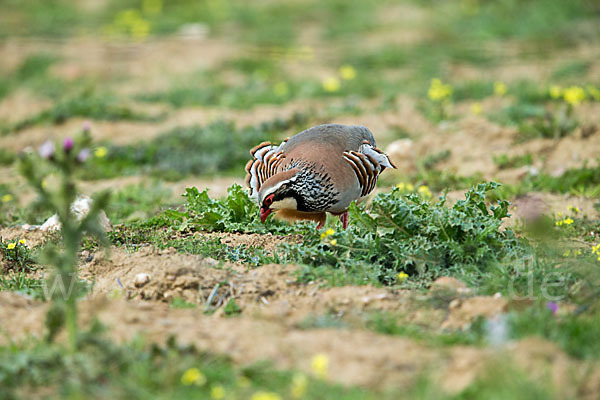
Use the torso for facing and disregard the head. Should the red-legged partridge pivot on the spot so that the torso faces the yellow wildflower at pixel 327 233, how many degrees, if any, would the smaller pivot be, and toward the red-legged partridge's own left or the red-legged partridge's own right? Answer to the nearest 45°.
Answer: approximately 45° to the red-legged partridge's own left

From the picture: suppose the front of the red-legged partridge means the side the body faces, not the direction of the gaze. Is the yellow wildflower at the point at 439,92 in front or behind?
behind

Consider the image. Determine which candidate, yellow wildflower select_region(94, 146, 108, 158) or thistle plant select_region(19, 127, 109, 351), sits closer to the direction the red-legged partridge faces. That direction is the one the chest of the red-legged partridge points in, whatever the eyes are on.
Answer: the thistle plant

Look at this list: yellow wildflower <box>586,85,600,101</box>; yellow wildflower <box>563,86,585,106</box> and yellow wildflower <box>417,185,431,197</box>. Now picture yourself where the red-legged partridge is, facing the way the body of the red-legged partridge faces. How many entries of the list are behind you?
3

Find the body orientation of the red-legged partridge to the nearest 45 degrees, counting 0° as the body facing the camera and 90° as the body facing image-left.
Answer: approximately 45°

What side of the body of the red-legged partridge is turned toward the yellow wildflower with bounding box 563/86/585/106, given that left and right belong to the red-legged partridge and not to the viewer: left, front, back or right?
back

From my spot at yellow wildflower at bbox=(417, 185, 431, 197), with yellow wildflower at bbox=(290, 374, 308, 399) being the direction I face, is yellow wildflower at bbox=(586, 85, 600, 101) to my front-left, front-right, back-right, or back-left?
back-left

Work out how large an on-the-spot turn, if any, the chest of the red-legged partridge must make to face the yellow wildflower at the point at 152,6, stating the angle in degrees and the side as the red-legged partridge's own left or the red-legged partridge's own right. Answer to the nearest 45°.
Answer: approximately 135° to the red-legged partridge's own right

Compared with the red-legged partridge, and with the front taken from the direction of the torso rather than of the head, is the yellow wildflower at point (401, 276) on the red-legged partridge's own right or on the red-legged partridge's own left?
on the red-legged partridge's own left

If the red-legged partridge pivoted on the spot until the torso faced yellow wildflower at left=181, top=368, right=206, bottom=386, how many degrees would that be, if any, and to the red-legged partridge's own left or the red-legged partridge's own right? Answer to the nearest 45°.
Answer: approximately 45° to the red-legged partridge's own left

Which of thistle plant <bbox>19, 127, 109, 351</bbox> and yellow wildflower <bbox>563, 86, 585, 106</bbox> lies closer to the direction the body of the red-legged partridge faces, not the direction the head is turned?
the thistle plant

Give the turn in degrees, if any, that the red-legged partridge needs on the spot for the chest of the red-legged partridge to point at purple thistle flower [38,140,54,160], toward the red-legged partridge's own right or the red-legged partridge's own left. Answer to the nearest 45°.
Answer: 0° — it already faces it

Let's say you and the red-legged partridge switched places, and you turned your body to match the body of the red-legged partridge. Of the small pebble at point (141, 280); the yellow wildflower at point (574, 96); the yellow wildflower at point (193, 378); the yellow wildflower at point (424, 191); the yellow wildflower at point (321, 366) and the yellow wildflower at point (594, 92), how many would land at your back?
3
